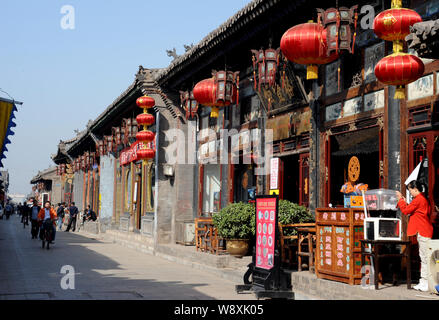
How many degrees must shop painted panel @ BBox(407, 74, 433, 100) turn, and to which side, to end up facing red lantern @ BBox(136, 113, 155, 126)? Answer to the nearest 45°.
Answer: approximately 90° to its right

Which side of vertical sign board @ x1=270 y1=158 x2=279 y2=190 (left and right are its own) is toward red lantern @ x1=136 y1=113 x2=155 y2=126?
right

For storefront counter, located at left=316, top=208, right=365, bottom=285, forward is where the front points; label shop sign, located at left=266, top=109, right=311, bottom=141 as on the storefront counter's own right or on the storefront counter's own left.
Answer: on the storefront counter's own right

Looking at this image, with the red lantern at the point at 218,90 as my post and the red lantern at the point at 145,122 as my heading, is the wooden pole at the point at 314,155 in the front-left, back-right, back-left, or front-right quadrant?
back-right

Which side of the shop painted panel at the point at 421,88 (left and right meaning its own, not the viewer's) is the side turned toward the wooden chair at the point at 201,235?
right

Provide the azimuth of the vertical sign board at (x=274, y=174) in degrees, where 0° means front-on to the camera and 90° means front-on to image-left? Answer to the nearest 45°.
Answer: approximately 45°

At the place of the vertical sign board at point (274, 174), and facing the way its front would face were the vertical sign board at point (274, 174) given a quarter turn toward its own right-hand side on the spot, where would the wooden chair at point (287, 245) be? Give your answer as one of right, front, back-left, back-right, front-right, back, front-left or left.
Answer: back-left

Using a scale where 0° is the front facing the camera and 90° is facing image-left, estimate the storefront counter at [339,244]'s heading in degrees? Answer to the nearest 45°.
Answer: approximately 45°

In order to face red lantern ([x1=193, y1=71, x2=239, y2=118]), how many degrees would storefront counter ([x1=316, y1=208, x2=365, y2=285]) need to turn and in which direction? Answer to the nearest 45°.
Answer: approximately 90° to its right

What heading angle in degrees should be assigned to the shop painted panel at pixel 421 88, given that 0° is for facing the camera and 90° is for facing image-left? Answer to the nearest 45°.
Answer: approximately 45°
